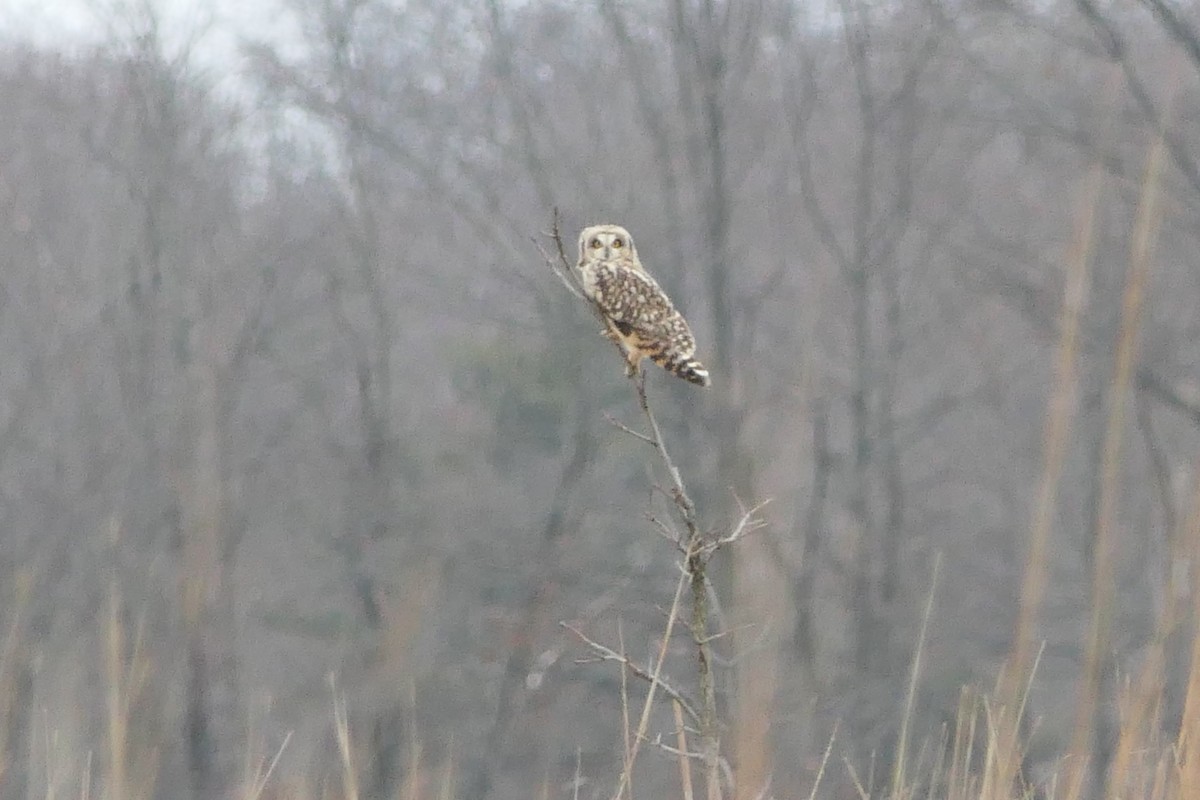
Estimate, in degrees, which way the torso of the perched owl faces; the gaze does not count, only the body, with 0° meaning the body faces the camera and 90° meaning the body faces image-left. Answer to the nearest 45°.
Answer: approximately 90°
